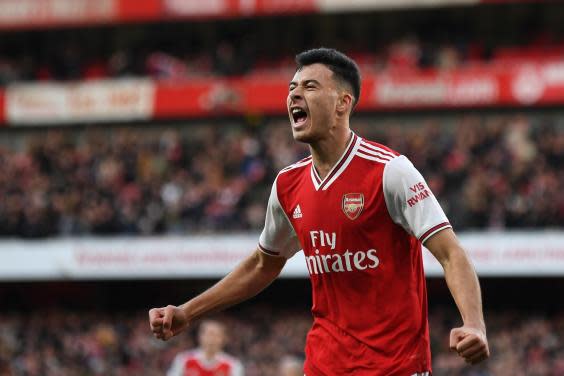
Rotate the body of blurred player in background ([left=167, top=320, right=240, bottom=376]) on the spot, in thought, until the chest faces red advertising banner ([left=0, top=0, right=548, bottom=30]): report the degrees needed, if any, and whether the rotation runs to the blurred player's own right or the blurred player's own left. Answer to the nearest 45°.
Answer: approximately 180°

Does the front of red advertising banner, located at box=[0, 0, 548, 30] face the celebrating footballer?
yes

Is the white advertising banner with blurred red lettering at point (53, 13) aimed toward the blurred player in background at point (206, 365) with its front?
yes

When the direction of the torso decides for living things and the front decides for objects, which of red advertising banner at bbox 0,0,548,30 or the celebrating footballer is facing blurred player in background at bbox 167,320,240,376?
the red advertising banner

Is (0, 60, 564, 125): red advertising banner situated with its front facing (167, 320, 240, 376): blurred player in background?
yes

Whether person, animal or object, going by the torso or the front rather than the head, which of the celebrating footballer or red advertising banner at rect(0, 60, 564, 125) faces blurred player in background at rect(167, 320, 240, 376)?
the red advertising banner

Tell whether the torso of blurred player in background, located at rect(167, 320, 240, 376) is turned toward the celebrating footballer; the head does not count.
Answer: yes
